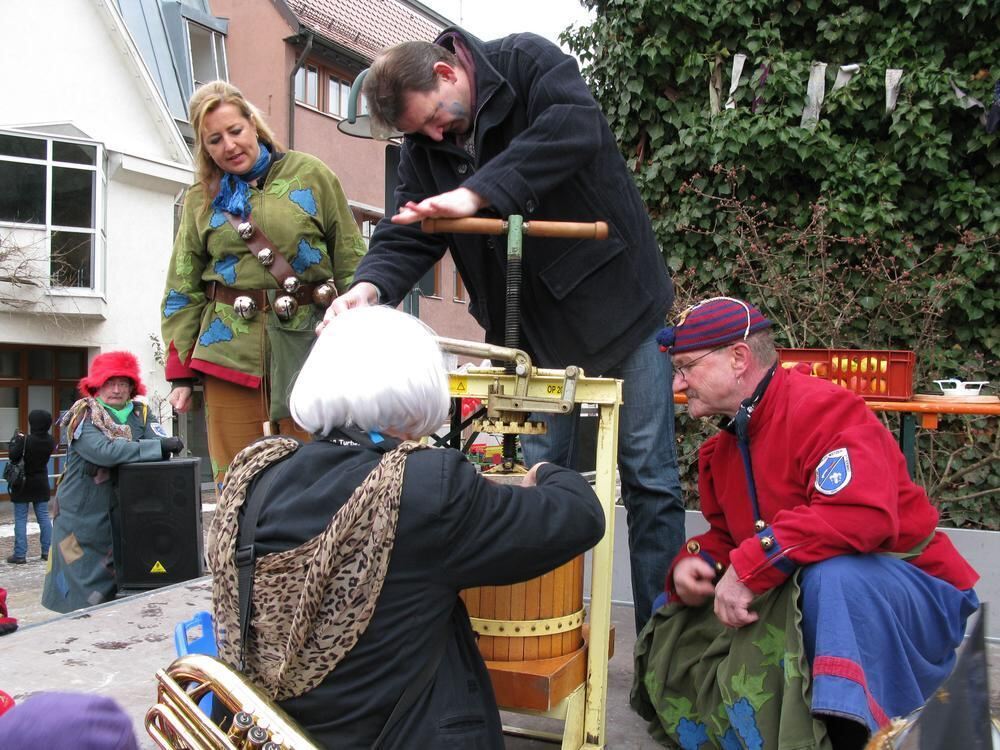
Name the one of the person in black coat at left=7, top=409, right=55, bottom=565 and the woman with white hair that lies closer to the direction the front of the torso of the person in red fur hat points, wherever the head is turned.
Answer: the woman with white hair

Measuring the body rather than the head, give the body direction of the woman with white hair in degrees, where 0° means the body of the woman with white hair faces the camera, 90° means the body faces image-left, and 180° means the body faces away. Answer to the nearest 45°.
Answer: approximately 225°

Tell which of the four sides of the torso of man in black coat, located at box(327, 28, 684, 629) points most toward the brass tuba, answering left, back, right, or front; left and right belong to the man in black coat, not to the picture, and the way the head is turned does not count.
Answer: front

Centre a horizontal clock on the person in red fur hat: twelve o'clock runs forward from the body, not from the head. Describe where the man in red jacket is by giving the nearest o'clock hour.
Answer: The man in red jacket is roughly at 1 o'clock from the person in red fur hat.

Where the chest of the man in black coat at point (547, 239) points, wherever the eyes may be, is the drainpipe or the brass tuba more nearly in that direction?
the brass tuba

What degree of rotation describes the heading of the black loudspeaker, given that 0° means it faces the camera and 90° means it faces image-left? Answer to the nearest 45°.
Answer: approximately 0°

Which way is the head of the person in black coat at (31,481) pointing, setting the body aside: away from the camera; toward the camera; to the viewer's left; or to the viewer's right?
away from the camera

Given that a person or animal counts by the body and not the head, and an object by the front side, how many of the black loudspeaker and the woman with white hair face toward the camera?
1

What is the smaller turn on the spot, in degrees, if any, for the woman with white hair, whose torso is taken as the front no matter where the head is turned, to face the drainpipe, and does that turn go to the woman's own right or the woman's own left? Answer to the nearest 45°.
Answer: approximately 45° to the woman's own left

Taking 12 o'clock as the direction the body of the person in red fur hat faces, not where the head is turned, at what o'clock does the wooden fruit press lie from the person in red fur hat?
The wooden fruit press is roughly at 1 o'clock from the person in red fur hat.

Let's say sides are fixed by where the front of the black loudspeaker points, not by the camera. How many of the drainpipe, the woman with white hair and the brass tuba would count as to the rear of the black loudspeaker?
1

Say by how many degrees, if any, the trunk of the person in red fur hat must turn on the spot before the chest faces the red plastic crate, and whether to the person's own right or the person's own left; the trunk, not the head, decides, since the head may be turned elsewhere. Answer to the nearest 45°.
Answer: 0° — they already face it

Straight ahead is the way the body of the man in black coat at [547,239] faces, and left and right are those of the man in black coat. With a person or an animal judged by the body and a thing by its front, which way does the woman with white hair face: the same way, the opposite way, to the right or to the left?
the opposite way
